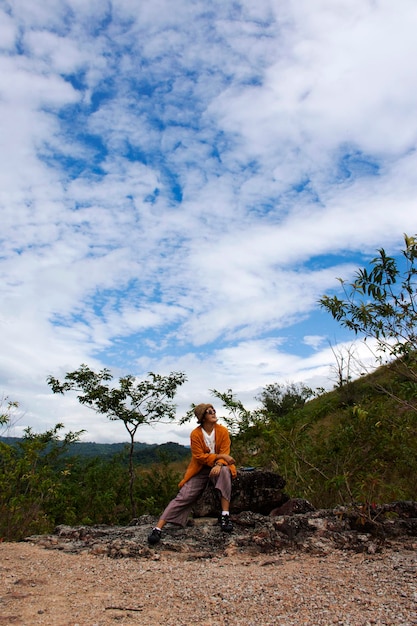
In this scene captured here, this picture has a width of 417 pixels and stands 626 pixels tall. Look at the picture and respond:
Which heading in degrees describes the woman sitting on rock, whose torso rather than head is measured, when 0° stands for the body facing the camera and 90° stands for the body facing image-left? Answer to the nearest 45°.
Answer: approximately 0°

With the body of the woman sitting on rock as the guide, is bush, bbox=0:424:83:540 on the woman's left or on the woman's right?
on the woman's right

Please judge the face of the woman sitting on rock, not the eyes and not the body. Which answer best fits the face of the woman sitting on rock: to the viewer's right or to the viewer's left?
to the viewer's right
